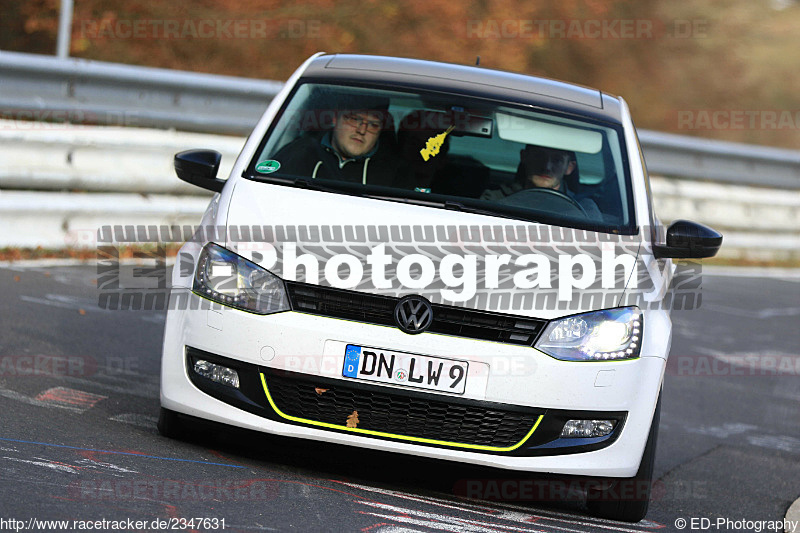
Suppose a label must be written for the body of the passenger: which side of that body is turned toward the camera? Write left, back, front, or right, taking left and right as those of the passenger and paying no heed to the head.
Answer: front

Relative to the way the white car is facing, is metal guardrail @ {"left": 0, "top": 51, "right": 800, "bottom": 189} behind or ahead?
behind

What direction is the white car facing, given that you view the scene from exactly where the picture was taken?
facing the viewer

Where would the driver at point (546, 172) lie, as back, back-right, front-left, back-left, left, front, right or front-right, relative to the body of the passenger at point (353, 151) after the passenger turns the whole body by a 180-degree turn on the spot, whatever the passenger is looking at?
right
